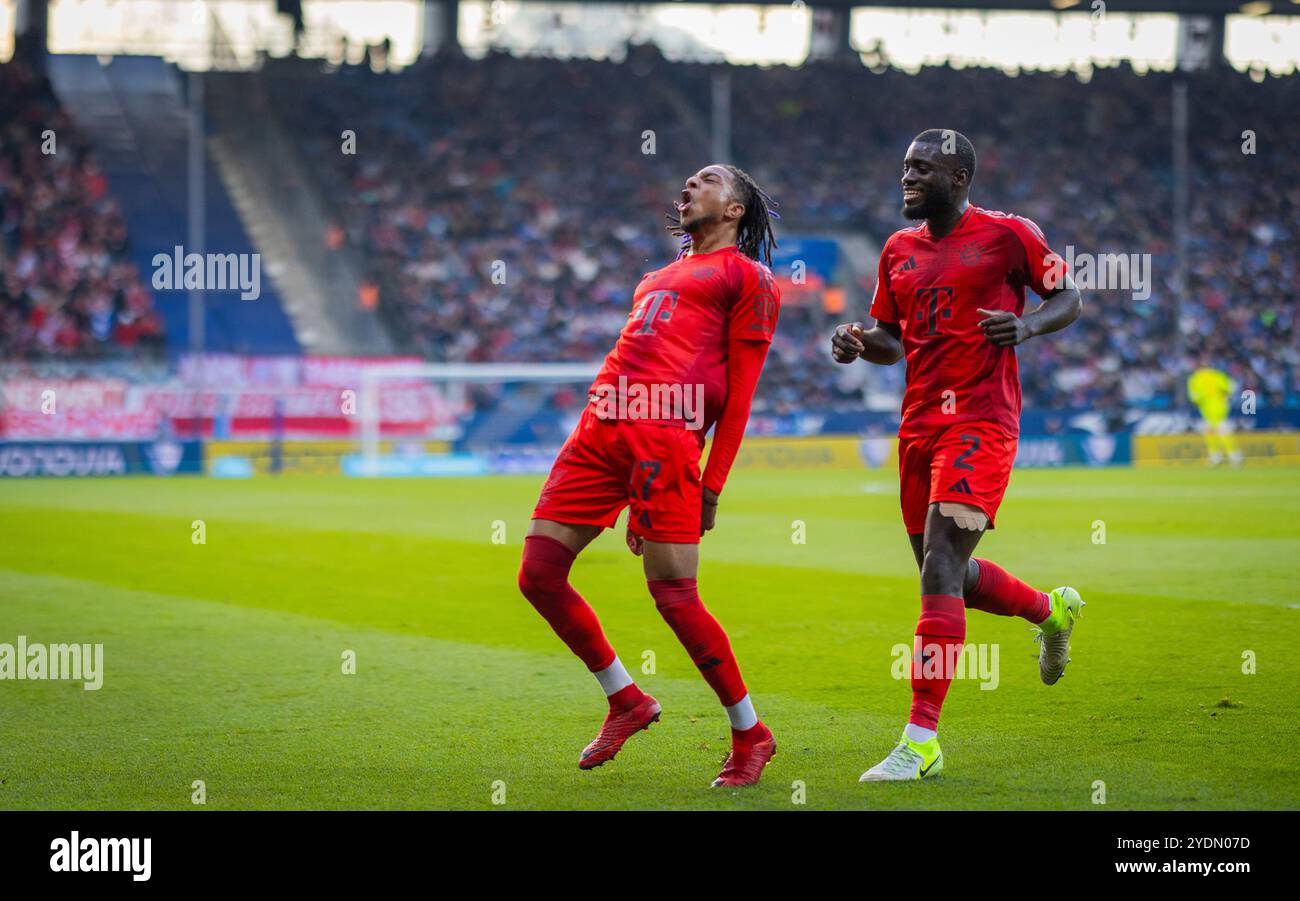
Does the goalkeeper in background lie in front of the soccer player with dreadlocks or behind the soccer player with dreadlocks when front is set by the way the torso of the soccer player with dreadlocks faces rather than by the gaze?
behind

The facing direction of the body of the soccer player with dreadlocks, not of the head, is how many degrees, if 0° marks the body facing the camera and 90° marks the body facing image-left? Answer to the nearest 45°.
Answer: approximately 45°
